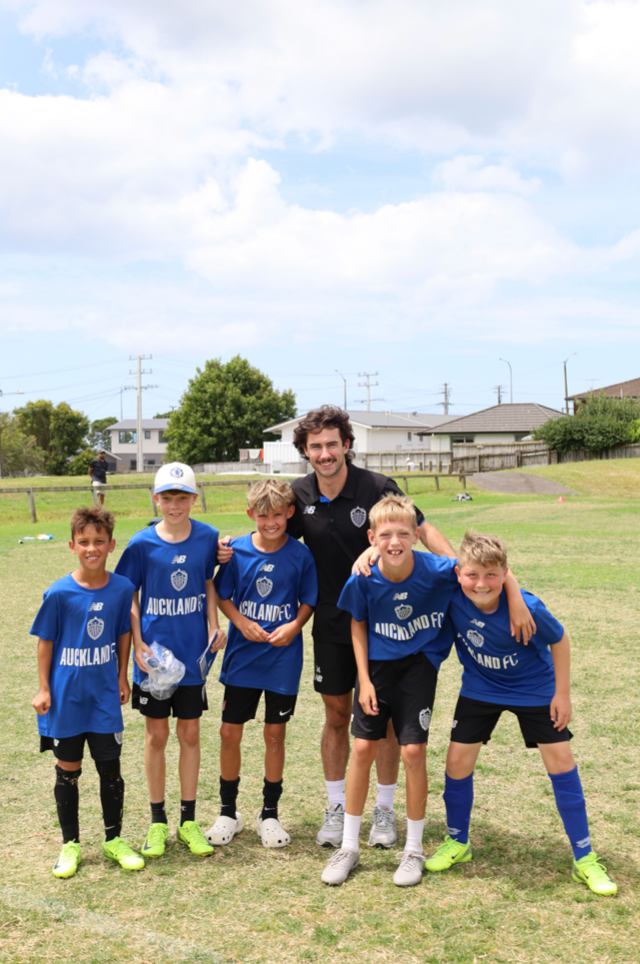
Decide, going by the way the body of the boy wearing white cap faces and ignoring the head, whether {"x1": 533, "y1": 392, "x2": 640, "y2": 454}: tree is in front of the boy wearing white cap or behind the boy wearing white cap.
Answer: behind

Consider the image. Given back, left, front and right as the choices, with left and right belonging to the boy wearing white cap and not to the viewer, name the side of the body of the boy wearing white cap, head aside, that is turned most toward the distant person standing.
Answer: back

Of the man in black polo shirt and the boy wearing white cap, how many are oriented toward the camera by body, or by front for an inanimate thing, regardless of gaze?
2

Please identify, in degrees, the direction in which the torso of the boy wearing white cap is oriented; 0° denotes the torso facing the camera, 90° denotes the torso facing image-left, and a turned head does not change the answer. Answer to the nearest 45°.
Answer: approximately 0°

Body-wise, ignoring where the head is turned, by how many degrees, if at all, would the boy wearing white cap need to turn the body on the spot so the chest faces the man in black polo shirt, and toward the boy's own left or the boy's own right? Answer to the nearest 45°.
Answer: approximately 90° to the boy's own left

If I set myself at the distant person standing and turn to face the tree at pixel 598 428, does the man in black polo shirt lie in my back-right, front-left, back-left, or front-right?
back-right

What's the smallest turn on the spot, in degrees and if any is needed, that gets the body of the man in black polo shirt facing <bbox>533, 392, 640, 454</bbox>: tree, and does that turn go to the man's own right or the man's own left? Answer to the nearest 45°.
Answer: approximately 180°

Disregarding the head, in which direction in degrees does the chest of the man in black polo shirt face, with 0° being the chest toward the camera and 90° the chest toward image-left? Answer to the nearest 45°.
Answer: approximately 0°

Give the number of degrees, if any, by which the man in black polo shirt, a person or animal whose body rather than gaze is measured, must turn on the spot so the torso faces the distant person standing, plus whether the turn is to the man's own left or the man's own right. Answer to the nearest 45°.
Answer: approximately 180°

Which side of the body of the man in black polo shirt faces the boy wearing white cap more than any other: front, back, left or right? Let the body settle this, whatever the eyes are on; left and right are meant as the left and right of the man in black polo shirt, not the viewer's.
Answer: right
